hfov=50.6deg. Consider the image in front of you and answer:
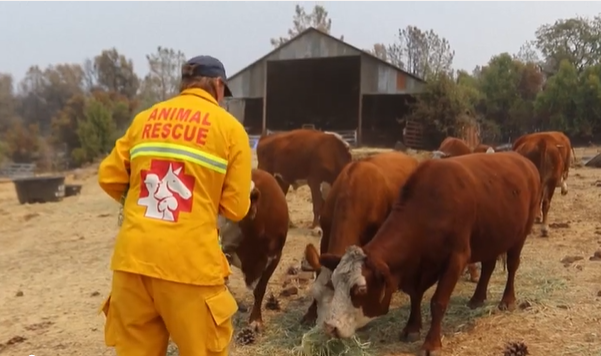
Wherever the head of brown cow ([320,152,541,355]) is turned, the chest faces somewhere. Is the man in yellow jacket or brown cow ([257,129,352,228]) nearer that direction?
the man in yellow jacket

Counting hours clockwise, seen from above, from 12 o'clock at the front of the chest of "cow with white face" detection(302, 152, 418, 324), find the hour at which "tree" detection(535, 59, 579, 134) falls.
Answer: The tree is roughly at 5 o'clock from the cow with white face.

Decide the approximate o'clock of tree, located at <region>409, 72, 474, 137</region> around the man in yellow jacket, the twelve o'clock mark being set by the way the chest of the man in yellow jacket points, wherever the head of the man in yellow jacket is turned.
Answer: The tree is roughly at 1 o'clock from the man in yellow jacket.

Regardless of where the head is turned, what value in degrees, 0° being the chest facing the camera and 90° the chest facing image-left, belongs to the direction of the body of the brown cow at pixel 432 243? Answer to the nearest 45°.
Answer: approximately 45°

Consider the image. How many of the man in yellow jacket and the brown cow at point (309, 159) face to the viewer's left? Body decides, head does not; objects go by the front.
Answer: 0

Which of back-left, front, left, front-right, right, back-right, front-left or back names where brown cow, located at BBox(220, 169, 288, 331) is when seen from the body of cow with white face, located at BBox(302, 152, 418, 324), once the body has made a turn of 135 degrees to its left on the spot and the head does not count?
back

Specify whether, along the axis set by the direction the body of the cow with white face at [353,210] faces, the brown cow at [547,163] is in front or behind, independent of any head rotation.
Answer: behind

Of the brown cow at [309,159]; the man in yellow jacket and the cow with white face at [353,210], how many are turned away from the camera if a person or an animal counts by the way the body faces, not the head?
1

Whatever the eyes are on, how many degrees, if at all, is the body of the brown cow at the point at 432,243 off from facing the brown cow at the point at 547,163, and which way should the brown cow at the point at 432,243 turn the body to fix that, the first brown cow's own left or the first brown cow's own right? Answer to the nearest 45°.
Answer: approximately 135° to the first brown cow's own right

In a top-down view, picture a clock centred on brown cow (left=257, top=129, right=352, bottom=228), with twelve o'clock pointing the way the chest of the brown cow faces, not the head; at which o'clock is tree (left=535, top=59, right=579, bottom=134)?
The tree is roughly at 10 o'clock from the brown cow.

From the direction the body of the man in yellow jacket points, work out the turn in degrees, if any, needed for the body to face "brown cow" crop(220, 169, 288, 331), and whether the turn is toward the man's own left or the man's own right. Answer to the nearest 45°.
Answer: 0° — they already face it

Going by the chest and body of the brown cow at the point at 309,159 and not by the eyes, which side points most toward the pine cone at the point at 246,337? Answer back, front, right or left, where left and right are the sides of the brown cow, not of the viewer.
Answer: right

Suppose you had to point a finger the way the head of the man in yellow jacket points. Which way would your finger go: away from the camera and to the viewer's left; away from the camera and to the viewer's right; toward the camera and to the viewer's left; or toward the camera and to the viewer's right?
away from the camera and to the viewer's right

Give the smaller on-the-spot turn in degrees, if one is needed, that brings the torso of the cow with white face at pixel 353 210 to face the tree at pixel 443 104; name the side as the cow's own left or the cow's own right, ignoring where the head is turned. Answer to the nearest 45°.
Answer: approximately 135° to the cow's own right

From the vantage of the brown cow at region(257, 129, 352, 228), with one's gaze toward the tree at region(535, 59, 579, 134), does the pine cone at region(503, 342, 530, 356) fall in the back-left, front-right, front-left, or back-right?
back-right

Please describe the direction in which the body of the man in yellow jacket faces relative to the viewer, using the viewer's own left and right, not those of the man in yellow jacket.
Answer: facing away from the viewer

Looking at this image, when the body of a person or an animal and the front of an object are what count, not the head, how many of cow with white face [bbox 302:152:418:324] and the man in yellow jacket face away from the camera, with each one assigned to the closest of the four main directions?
1
